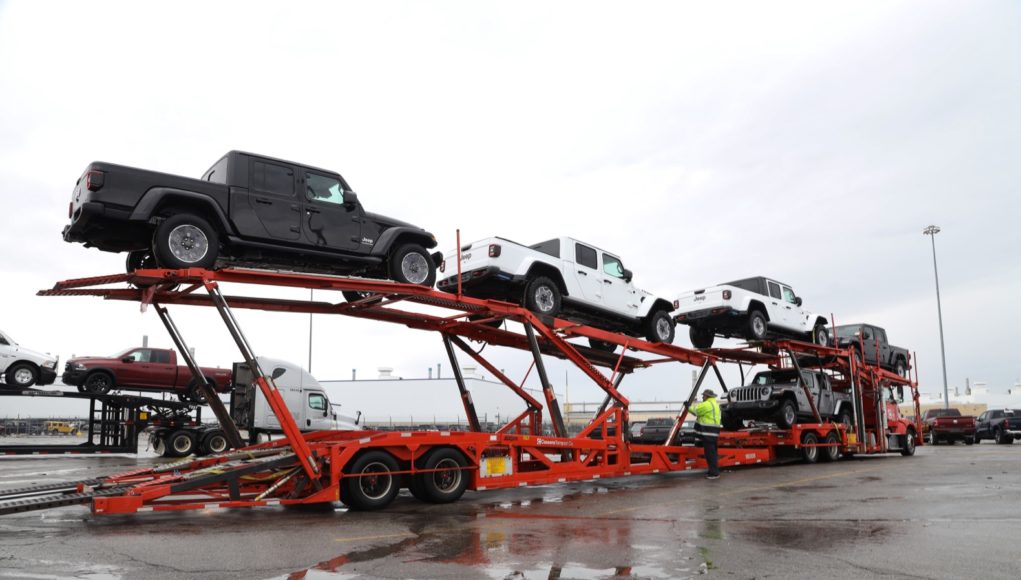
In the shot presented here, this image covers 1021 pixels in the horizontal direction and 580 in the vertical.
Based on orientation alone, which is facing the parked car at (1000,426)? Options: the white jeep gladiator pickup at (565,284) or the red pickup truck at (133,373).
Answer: the white jeep gladiator pickup

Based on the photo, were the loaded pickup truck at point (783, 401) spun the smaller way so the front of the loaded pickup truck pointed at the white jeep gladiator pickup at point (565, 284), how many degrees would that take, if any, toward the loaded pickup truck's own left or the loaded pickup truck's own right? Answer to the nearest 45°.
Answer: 0° — it already faces it

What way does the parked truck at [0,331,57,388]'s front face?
to the viewer's right

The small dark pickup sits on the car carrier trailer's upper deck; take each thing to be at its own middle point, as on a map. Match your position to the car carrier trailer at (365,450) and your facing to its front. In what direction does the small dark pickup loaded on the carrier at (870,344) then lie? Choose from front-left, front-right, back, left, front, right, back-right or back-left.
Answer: front

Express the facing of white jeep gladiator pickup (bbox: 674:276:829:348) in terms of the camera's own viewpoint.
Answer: facing away from the viewer and to the right of the viewer

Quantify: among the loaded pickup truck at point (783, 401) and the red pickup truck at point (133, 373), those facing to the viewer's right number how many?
0

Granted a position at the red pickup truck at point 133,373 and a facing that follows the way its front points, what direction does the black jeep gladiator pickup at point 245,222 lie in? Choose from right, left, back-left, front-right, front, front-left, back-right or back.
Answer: left

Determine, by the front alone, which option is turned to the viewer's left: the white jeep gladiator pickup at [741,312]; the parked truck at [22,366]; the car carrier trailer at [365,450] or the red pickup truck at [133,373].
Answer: the red pickup truck

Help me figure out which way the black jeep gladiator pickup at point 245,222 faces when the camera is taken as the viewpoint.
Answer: facing away from the viewer and to the right of the viewer

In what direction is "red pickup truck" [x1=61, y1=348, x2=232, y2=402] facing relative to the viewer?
to the viewer's left

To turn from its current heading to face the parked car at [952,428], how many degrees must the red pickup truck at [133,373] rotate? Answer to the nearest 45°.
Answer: approximately 180°

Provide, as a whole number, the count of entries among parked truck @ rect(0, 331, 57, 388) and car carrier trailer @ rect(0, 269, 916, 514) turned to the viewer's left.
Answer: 0

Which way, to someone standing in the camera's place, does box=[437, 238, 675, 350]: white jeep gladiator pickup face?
facing away from the viewer and to the right of the viewer
